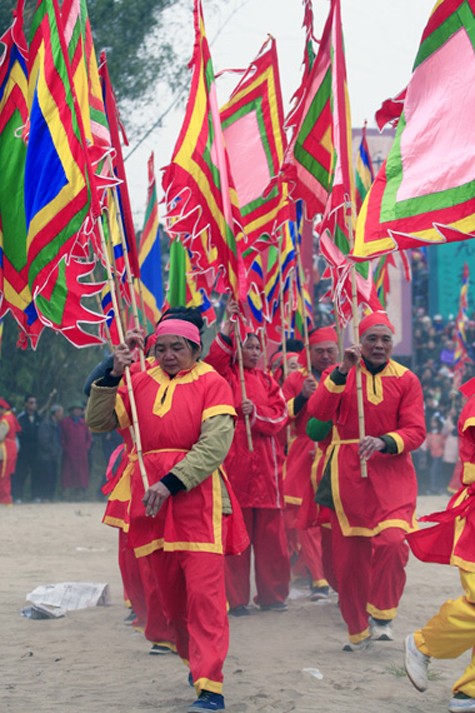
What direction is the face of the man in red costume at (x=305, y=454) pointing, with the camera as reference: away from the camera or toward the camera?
toward the camera

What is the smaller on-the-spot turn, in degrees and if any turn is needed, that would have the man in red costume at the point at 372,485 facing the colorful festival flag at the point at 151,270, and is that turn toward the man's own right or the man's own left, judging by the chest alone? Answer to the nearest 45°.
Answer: approximately 135° to the man's own right

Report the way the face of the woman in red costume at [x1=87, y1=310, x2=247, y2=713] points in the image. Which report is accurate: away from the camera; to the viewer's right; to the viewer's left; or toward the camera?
toward the camera

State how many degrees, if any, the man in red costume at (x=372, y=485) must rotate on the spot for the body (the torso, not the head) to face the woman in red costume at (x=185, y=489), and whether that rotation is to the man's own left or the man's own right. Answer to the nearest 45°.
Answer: approximately 45° to the man's own right

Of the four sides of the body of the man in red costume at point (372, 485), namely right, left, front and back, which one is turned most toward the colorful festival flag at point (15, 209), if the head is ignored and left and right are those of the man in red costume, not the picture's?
right

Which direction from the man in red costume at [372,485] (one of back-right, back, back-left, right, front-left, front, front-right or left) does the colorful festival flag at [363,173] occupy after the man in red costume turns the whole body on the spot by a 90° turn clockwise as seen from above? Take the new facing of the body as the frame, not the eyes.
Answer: right

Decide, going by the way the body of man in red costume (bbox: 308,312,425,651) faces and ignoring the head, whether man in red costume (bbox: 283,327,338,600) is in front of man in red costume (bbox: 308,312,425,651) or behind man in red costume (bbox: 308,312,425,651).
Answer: behind

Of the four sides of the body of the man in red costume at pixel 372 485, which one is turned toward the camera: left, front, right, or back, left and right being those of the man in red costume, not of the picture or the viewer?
front

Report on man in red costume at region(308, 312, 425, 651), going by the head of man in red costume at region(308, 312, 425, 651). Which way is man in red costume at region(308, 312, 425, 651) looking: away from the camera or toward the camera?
toward the camera
